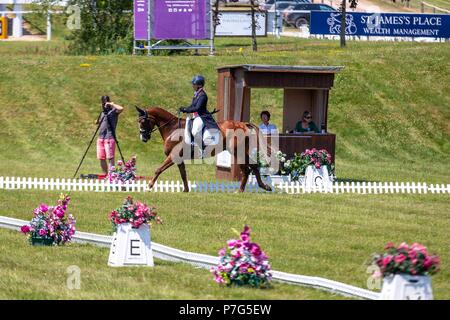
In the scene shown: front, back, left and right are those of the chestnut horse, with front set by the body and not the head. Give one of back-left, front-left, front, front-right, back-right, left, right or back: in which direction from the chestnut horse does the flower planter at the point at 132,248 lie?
left

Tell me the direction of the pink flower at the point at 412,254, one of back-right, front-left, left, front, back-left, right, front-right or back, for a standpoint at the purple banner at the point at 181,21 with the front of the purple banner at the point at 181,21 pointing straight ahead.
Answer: front

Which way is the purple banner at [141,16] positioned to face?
toward the camera

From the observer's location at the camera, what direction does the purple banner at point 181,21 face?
facing the viewer

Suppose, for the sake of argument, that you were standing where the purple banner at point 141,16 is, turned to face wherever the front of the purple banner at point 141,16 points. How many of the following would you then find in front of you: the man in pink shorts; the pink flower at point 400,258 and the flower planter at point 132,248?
3

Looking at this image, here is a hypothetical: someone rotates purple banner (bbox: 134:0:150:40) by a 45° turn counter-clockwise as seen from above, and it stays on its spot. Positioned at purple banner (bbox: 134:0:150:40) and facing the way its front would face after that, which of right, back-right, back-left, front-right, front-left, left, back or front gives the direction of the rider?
front-right

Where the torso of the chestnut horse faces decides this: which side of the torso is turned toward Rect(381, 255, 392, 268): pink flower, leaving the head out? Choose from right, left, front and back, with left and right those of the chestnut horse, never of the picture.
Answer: left

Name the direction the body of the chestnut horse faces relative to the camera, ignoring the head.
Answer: to the viewer's left

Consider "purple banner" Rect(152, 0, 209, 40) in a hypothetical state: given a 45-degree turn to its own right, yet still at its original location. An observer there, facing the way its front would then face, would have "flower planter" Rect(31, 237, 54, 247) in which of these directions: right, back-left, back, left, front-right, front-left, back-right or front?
front-left

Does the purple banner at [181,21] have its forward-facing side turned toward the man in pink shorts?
yes

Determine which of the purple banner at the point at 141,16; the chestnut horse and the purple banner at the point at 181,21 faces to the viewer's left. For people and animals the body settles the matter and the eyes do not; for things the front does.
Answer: the chestnut horse

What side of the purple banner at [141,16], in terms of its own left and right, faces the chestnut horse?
front

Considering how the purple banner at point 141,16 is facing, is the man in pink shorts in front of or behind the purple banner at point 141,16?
in front

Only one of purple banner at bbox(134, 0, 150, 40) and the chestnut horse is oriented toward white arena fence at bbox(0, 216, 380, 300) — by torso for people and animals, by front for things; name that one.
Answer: the purple banner

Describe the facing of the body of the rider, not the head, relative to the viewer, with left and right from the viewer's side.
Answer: facing to the left of the viewer

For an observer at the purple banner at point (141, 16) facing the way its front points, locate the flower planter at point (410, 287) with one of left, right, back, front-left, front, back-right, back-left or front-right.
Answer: front
